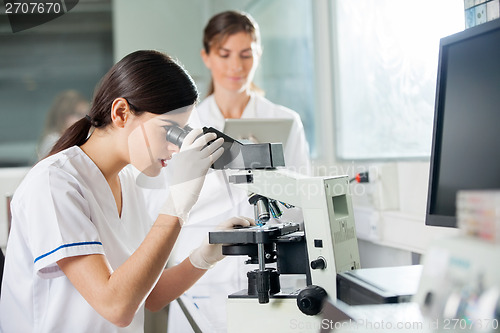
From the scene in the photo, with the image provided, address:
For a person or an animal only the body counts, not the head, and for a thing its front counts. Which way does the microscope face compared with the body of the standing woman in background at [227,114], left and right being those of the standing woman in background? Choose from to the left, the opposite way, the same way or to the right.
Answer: to the right

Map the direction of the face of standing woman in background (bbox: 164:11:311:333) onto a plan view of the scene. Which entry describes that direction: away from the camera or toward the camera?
toward the camera

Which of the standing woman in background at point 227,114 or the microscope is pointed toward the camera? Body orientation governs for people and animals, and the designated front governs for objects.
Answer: the standing woman in background

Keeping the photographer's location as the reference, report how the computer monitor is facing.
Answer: facing the viewer and to the left of the viewer

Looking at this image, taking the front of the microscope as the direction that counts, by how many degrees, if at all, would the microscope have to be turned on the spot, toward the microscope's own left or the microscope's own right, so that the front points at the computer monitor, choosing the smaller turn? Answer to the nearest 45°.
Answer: approximately 180°

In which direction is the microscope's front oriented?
to the viewer's left

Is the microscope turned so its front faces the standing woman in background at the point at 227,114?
no

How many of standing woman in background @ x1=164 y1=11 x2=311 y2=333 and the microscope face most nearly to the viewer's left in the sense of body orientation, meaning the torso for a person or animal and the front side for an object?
1

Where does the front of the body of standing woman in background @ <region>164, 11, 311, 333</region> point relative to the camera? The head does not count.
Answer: toward the camera

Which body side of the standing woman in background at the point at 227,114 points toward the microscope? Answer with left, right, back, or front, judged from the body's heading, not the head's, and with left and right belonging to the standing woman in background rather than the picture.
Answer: front
